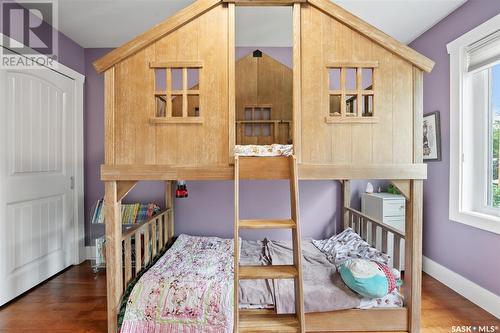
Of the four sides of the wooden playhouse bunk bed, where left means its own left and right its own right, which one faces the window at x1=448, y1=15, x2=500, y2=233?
left

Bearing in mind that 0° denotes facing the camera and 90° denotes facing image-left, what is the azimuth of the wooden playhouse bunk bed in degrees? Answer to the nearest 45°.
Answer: approximately 0°

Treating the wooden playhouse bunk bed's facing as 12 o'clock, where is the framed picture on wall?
The framed picture on wall is roughly at 8 o'clock from the wooden playhouse bunk bed.

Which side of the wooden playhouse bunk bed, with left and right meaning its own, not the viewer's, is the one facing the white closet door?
right
